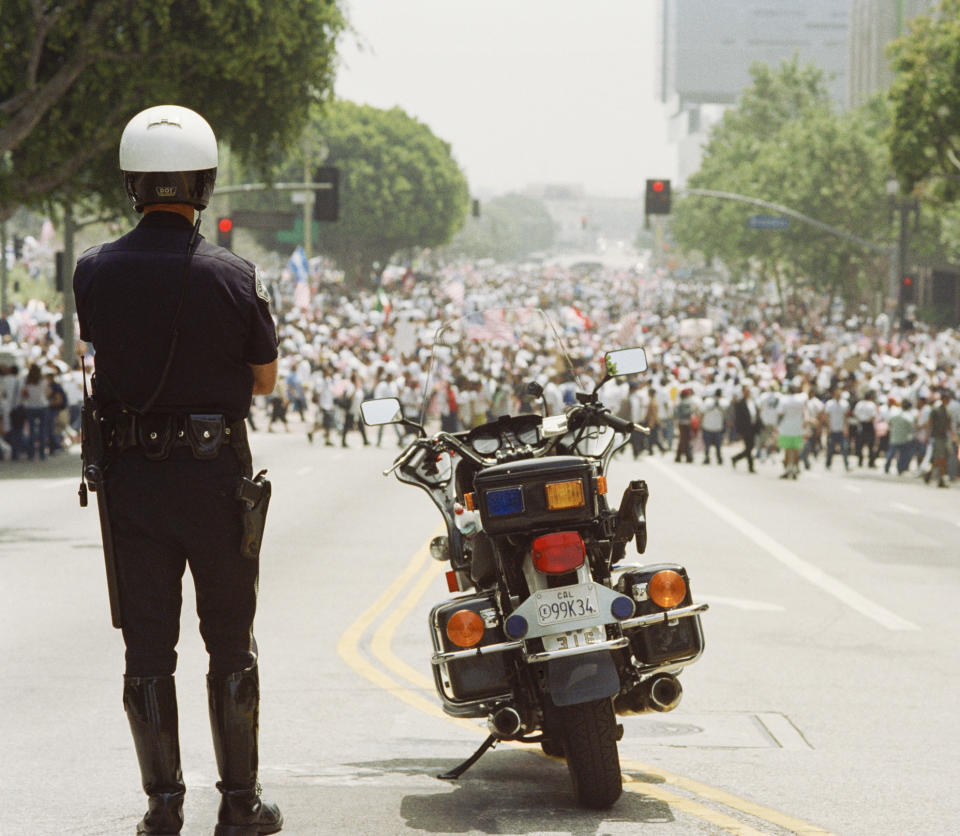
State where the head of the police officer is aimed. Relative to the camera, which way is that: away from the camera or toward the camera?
away from the camera

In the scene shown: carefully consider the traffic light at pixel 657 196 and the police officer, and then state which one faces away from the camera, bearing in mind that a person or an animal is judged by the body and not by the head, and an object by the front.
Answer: the police officer

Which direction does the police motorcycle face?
away from the camera

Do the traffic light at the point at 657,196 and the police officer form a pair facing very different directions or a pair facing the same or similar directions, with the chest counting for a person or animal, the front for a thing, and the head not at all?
very different directions

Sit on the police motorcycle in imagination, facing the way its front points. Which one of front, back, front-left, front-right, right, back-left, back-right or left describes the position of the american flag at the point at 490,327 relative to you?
front

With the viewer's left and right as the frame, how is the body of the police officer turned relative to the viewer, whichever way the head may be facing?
facing away from the viewer

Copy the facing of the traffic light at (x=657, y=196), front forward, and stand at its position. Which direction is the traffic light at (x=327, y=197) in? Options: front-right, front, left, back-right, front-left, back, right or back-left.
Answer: front-right

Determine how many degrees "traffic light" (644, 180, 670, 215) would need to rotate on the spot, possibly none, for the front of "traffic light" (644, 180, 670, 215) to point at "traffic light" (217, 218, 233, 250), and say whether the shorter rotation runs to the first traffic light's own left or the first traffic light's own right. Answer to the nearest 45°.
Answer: approximately 45° to the first traffic light's own right

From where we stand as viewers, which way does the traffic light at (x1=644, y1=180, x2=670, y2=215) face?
facing the viewer

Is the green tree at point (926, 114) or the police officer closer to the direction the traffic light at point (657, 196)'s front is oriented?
the police officer

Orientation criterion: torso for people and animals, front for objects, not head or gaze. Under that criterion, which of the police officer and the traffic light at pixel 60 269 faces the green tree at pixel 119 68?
the police officer

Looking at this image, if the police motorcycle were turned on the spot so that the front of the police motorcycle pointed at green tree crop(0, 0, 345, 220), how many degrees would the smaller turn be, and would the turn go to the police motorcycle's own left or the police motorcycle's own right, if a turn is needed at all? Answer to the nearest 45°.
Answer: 0° — it already faces it
